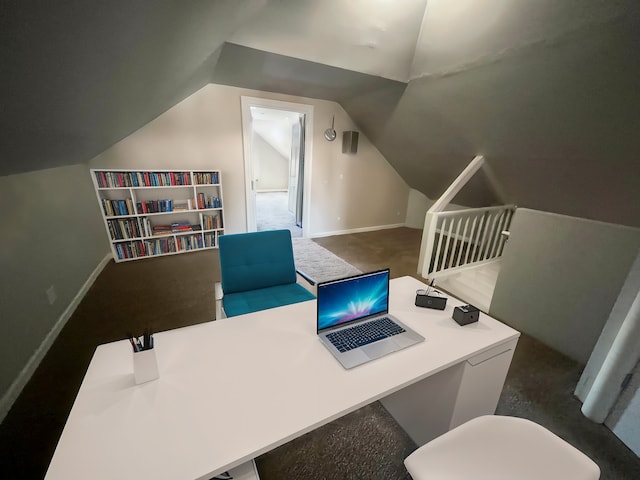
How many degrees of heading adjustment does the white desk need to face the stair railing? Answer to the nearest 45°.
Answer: approximately 90° to its left

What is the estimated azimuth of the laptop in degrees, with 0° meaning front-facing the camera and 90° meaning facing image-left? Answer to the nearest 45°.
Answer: approximately 315°

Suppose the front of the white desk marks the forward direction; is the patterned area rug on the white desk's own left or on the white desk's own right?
on the white desk's own left

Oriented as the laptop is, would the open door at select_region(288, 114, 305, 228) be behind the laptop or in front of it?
behind

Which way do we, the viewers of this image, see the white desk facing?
facing the viewer and to the right of the viewer

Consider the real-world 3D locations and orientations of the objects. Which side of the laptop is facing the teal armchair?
back

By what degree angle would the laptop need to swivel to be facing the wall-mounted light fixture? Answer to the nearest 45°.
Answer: approximately 135° to its left

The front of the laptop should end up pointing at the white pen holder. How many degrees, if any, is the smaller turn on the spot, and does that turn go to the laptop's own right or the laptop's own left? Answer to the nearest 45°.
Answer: approximately 90° to the laptop's own right

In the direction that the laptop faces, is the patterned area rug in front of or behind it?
behind
